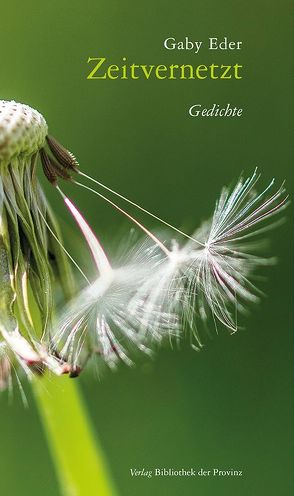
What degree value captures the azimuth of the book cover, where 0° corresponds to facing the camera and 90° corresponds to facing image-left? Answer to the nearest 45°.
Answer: approximately 0°
